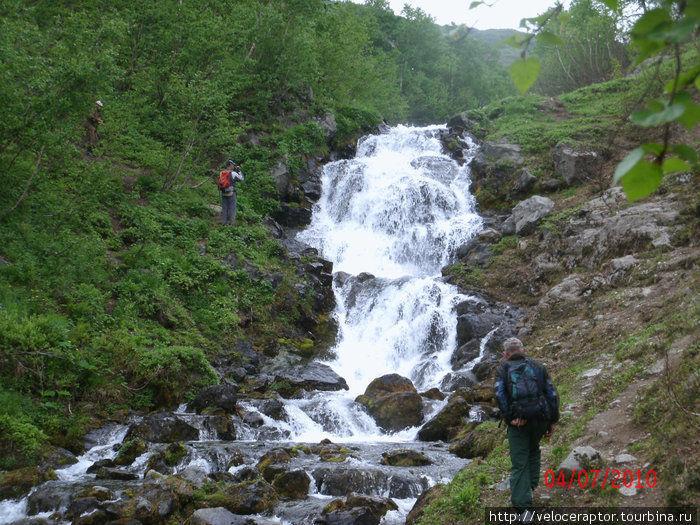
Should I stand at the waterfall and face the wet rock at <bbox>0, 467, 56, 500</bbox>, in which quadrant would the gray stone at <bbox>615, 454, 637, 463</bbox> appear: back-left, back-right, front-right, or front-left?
front-left

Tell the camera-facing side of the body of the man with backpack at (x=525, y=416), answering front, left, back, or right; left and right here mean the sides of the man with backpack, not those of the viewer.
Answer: back

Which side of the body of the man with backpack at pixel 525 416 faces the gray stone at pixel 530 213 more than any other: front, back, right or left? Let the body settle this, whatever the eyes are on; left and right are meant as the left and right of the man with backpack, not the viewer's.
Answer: front

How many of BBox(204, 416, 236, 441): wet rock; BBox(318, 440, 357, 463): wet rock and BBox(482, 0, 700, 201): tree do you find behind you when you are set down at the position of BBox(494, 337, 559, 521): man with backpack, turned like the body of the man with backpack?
1

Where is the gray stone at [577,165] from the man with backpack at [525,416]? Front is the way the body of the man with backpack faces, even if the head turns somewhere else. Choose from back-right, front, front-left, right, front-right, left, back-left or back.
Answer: front

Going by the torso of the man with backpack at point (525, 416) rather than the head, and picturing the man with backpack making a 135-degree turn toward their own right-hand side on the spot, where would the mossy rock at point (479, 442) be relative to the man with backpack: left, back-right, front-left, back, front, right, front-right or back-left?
back-left

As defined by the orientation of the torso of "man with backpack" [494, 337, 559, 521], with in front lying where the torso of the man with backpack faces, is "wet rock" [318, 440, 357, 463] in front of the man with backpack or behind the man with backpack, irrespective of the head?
in front

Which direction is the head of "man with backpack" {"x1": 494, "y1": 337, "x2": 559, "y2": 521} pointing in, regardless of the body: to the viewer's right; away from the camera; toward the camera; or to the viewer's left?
away from the camera

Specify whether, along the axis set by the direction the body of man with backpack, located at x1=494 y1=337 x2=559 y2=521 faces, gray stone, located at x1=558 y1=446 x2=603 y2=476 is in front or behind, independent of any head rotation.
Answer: in front
